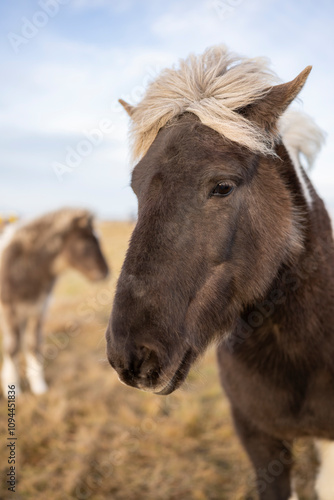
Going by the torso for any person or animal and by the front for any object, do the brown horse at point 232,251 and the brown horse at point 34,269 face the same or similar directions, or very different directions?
very different directions

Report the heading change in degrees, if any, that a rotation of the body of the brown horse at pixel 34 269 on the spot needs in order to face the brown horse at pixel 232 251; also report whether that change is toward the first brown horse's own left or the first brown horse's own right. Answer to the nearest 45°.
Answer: approximately 90° to the first brown horse's own right

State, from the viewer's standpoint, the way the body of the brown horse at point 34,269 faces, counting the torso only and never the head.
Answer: to the viewer's right

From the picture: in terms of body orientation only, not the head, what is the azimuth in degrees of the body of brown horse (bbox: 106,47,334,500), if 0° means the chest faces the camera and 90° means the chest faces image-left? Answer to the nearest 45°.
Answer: approximately 45°

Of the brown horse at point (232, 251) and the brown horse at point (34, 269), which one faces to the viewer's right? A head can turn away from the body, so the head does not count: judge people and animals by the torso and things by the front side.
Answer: the brown horse at point (34, 269)

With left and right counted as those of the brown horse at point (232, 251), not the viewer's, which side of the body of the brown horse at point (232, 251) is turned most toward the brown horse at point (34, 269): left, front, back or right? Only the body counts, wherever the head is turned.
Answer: right

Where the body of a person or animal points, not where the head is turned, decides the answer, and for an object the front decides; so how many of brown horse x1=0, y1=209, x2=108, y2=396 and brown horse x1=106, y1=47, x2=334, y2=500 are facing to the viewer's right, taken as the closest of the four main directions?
1
